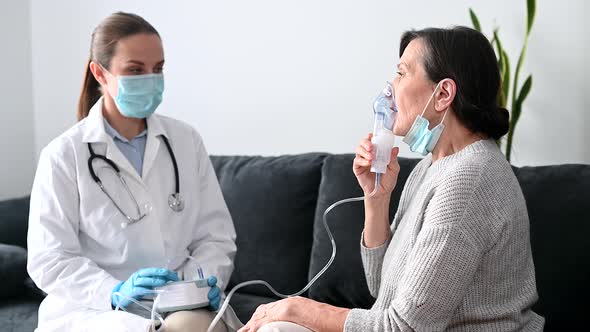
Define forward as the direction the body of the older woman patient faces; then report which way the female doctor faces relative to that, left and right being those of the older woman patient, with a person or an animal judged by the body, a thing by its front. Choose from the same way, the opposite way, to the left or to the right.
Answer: the opposite way

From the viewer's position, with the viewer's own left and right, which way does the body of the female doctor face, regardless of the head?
facing the viewer and to the right of the viewer

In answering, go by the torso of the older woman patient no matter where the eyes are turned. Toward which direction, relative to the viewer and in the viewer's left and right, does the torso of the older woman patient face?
facing to the left of the viewer

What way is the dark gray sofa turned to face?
toward the camera

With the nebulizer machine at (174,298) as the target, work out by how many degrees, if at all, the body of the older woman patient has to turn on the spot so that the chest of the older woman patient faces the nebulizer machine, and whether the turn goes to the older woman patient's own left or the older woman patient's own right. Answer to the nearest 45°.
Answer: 0° — they already face it

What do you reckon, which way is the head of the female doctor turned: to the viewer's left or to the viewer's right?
to the viewer's right

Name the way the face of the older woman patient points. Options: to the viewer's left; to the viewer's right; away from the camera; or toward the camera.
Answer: to the viewer's left

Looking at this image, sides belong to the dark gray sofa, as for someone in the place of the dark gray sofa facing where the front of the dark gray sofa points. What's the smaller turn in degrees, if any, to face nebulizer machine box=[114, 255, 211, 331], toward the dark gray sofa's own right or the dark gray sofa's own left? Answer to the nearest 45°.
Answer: approximately 45° to the dark gray sofa's own right

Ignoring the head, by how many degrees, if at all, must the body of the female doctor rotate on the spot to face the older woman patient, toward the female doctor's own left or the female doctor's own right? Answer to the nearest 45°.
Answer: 0° — they already face them
